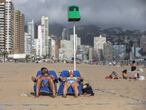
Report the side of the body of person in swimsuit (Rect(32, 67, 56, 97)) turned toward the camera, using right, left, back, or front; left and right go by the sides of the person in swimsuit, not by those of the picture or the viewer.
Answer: front

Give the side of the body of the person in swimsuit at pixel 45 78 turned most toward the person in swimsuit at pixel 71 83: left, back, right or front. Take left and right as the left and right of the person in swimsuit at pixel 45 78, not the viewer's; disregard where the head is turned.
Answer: left
